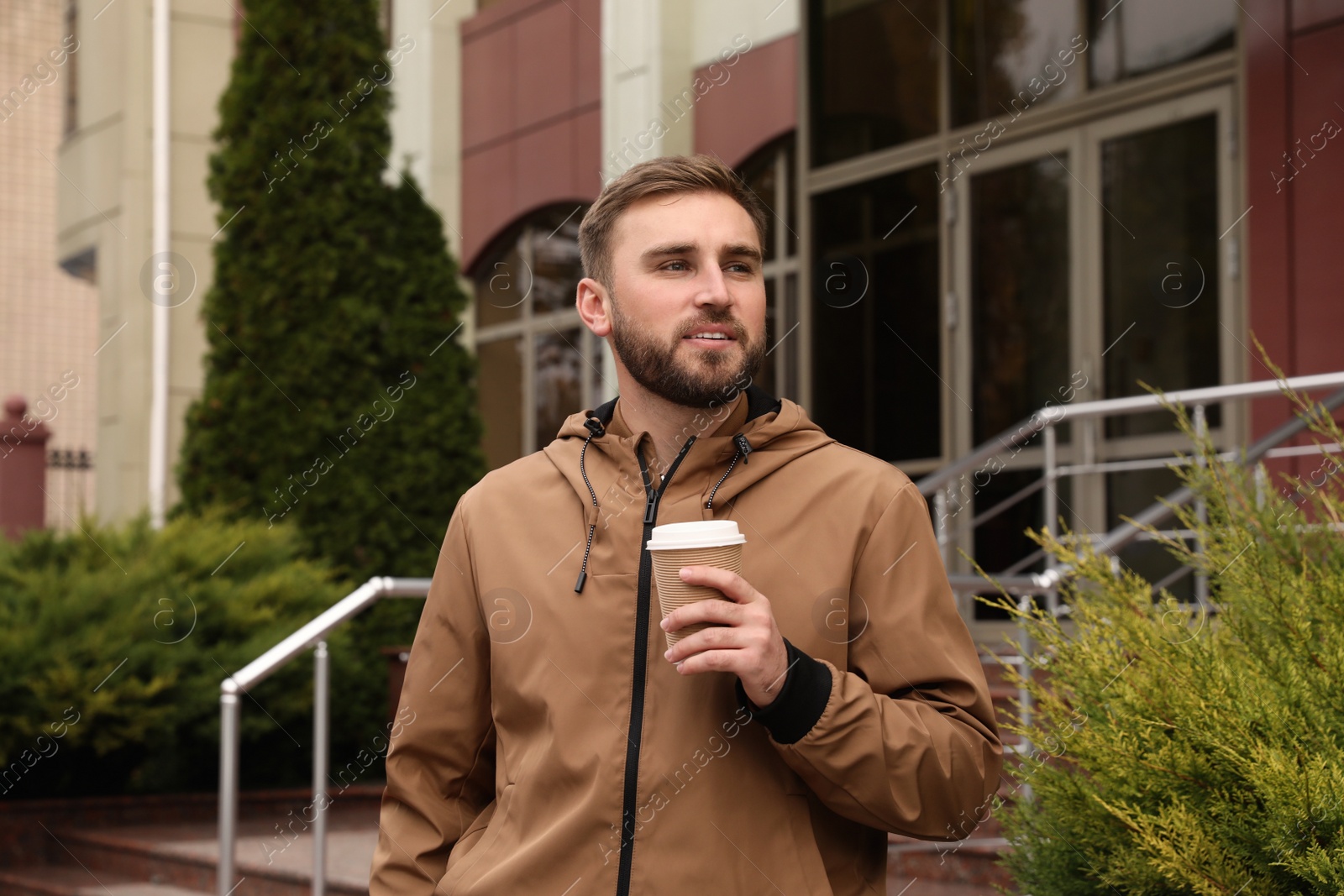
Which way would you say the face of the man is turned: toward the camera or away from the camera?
toward the camera

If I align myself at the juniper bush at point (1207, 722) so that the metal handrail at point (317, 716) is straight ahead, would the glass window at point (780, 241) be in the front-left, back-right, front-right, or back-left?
front-right

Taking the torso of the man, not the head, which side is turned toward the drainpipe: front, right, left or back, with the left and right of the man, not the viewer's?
back

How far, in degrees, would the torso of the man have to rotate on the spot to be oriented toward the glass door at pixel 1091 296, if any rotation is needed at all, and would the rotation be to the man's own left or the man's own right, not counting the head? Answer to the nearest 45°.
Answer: approximately 180°

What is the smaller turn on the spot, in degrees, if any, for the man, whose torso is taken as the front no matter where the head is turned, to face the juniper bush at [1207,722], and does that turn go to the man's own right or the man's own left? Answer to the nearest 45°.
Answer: approximately 90° to the man's own left

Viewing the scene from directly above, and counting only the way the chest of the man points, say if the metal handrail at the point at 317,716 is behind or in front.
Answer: behind

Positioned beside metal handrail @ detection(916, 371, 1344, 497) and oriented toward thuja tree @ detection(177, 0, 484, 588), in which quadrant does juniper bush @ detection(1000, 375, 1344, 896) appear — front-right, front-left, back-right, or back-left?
back-left

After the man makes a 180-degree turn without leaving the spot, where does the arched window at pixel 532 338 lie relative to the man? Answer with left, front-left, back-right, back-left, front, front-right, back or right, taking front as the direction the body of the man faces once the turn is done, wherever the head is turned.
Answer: front

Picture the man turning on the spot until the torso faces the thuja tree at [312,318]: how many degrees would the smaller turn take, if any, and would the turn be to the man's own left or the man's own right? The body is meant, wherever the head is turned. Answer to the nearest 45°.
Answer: approximately 180°

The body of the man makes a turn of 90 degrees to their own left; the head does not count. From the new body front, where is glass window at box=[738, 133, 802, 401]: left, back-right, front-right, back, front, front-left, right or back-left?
left

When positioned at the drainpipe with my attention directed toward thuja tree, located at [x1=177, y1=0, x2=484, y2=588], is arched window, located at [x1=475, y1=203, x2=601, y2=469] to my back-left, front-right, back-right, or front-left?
front-left

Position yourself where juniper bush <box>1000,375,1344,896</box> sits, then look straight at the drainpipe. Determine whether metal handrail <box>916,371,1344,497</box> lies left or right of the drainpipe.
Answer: right

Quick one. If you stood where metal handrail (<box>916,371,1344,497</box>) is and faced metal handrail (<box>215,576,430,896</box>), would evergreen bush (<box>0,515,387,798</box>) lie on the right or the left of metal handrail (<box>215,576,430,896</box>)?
right

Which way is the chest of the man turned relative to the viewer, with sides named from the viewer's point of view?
facing the viewer
